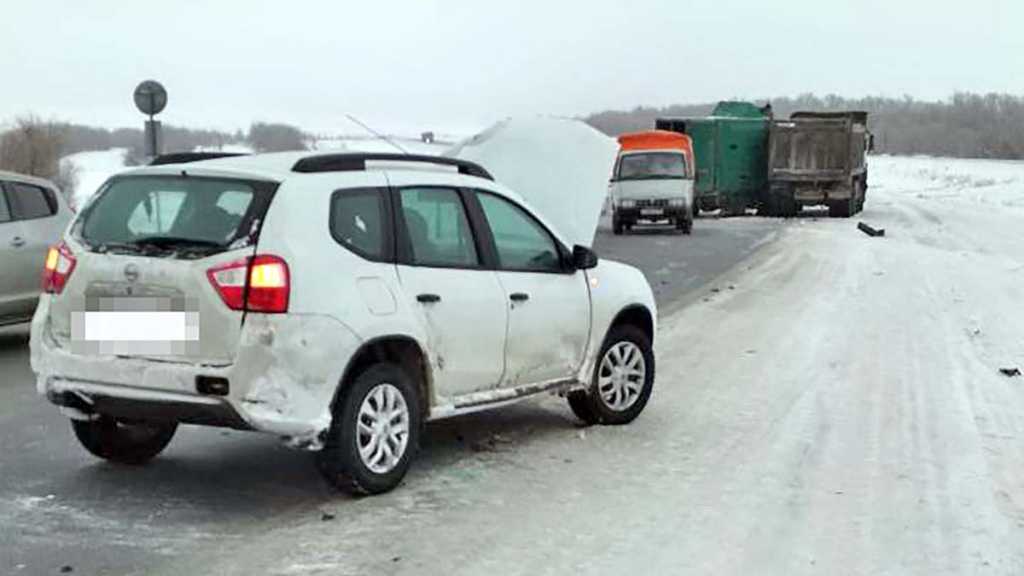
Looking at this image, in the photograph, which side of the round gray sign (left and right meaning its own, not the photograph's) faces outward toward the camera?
back

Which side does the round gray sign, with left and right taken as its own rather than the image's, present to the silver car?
back

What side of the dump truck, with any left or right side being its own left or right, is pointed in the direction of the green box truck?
left

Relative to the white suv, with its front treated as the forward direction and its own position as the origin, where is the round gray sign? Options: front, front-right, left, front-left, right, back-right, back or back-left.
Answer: front-left

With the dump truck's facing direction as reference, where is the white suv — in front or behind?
behind

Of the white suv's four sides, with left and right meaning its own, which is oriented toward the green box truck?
front

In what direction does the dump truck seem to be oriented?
away from the camera

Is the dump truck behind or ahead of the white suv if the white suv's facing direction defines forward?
ahead

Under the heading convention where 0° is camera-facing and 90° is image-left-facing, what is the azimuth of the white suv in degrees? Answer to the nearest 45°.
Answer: approximately 225°
